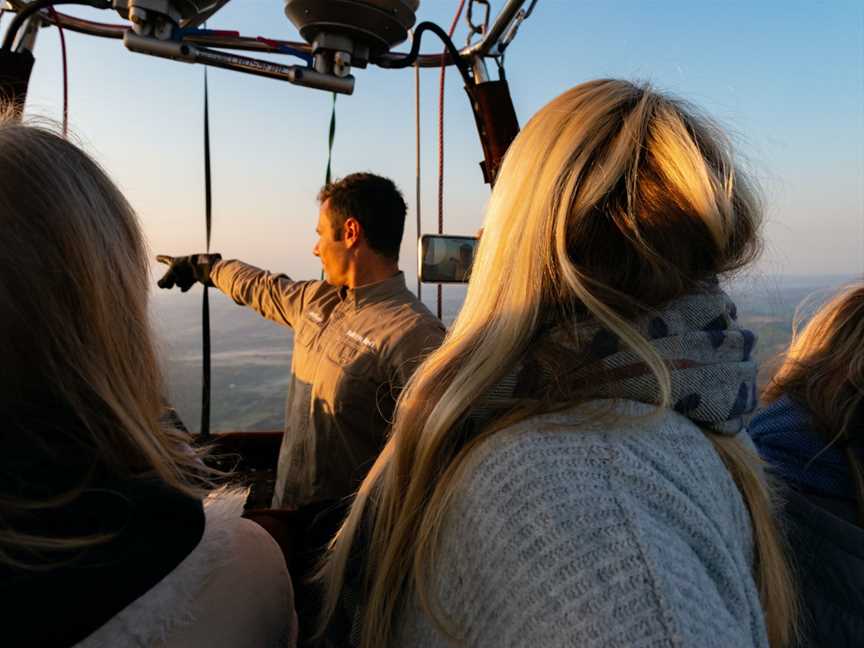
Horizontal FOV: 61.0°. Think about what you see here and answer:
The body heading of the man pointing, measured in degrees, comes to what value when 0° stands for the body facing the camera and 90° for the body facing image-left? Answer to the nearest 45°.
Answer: approximately 45°

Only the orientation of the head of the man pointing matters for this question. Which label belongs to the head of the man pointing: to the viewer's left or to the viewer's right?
to the viewer's left
